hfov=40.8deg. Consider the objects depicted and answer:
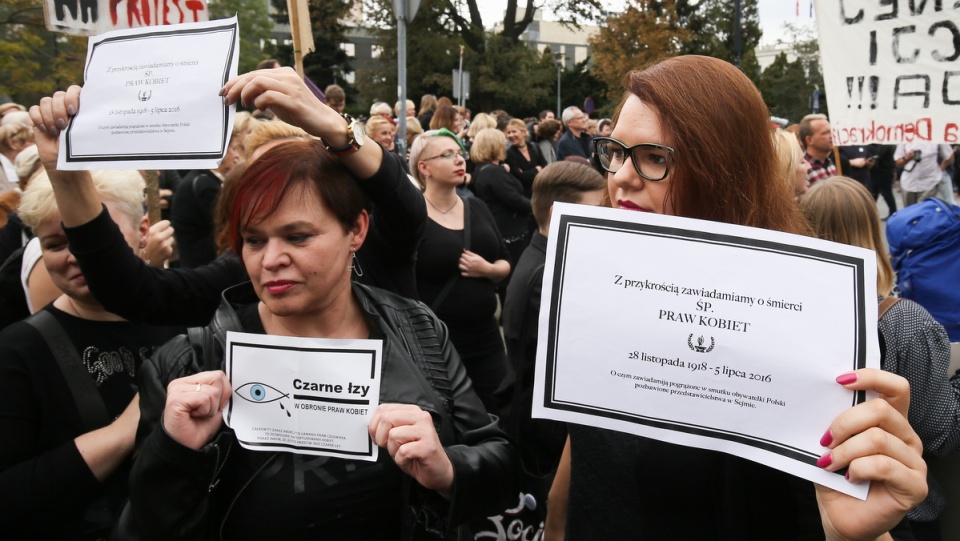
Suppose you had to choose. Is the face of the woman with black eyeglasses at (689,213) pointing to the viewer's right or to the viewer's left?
to the viewer's left

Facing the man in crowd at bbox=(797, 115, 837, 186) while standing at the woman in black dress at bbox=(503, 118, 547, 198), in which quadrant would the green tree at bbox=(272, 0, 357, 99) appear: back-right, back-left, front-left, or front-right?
back-left

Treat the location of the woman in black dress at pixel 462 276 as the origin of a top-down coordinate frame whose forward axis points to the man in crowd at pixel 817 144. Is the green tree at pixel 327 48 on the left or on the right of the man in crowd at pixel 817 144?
left

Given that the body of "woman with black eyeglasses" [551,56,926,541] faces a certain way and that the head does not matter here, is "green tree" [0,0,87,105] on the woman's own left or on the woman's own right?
on the woman's own right

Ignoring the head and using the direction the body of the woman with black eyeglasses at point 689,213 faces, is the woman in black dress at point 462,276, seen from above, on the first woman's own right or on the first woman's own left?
on the first woman's own right

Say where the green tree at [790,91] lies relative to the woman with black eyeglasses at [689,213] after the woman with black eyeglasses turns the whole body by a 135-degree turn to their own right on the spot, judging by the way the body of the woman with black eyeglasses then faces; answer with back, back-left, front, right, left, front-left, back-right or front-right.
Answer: front

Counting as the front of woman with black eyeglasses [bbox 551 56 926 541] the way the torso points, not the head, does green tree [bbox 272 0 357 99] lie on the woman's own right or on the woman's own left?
on the woman's own right

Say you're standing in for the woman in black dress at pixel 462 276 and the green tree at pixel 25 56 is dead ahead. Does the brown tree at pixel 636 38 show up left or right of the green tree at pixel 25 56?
right

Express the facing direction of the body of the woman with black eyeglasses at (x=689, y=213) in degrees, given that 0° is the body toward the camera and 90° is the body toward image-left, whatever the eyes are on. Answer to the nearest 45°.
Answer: approximately 45°

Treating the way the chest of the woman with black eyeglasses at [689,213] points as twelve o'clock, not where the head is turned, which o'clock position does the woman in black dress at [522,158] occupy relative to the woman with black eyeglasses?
The woman in black dress is roughly at 4 o'clock from the woman with black eyeglasses.

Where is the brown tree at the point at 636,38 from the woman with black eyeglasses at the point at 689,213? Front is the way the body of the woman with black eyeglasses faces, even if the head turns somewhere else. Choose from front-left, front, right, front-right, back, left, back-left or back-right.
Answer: back-right
